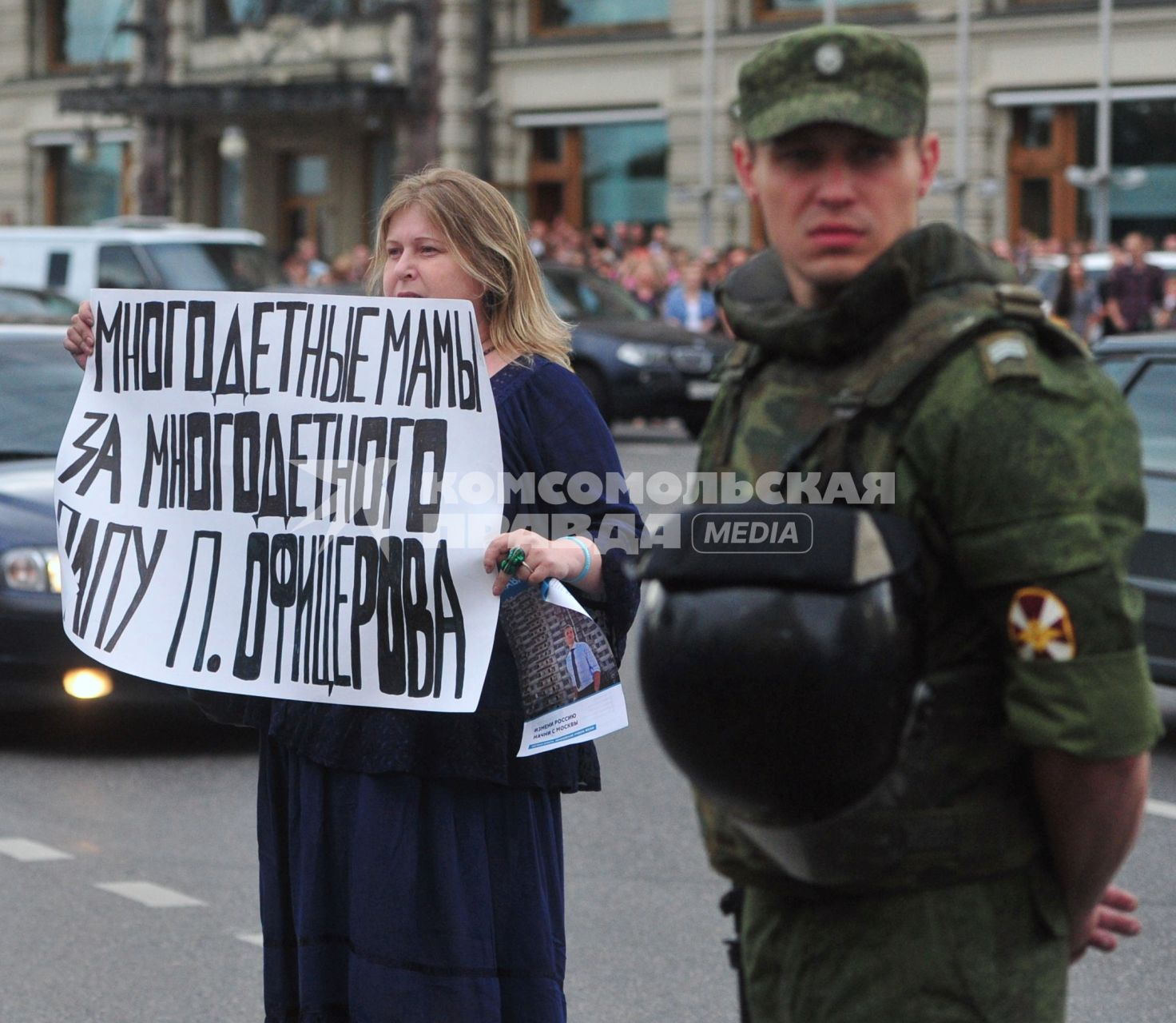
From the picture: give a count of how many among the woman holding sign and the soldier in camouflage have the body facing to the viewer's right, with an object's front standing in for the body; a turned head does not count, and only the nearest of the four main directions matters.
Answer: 0

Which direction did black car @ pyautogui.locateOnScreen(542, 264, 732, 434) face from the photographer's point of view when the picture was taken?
facing the viewer and to the right of the viewer

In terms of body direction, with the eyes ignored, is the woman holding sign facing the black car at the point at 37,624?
no

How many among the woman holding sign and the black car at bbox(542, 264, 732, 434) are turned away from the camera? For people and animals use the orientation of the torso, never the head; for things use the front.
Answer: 0

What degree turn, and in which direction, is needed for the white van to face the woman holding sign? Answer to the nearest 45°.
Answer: approximately 45° to its right

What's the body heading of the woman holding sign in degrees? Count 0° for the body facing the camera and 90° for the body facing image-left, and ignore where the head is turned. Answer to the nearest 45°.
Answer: approximately 45°

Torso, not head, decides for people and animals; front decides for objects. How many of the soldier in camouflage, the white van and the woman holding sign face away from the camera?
0

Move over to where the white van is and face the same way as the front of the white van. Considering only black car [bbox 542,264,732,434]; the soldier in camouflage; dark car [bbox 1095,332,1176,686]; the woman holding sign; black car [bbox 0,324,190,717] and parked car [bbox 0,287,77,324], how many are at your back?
0

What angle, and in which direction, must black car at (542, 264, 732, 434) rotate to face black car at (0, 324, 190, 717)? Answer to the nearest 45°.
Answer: approximately 45° to its right

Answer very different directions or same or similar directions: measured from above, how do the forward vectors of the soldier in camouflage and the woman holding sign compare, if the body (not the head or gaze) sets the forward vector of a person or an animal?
same or similar directions

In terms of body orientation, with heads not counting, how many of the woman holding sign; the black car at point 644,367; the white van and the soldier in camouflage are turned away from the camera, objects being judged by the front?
0

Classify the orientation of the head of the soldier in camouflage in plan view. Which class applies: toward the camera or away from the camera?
toward the camera

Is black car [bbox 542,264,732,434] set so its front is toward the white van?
no

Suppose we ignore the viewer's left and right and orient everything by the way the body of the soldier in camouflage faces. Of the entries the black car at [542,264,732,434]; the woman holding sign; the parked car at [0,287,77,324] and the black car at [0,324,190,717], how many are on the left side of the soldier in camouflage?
0

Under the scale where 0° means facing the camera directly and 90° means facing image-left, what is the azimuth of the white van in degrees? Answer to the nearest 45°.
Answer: approximately 315°

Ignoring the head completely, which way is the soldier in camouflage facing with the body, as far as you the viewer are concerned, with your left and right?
facing the viewer and to the left of the viewer

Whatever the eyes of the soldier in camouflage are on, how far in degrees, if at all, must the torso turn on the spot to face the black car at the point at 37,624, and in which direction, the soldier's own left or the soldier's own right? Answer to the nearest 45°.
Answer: approximately 90° to the soldier's own right

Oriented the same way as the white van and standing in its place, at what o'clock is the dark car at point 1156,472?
The dark car is roughly at 1 o'clock from the white van.
